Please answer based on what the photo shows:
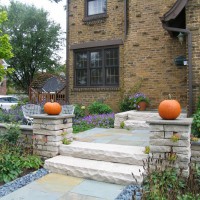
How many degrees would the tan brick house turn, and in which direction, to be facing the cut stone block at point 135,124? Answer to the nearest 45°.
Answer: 0° — it already faces it

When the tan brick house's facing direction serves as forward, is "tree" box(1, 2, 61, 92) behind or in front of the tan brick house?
behind

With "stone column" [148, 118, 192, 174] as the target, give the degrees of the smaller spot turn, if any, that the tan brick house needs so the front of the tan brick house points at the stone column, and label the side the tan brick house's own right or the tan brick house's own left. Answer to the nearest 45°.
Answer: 0° — it already faces it

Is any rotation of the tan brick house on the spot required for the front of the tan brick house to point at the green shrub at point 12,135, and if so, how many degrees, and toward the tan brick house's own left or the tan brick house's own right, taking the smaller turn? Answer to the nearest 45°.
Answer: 0° — it already faces it

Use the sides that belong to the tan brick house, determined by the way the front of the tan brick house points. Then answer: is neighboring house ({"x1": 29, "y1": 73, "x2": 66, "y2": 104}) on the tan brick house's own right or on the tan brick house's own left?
on the tan brick house's own right

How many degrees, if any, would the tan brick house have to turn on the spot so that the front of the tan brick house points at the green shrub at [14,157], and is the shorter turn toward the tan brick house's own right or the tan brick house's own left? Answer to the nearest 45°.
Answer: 0° — it already faces it

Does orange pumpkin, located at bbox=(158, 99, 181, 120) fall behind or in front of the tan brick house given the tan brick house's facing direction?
in front

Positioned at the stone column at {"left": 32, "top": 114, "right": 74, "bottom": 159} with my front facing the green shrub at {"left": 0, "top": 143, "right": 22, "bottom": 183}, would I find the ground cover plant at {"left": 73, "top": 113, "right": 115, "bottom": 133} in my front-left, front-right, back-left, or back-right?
back-right

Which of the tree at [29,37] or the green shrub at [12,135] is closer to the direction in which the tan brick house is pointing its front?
the green shrub

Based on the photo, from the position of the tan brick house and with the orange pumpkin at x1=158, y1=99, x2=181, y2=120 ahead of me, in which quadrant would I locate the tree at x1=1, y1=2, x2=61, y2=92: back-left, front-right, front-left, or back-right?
back-right

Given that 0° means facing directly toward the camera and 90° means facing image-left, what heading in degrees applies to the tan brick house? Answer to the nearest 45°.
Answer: approximately 0°
